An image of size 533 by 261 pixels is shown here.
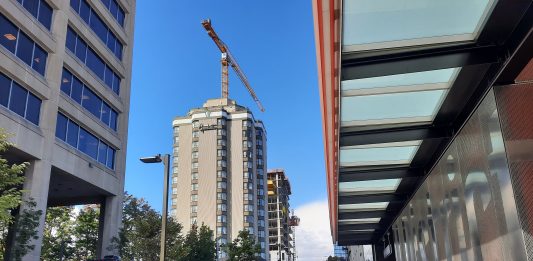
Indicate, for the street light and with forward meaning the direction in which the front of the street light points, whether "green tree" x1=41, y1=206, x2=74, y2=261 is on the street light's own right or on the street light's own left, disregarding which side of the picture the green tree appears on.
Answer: on the street light's own right

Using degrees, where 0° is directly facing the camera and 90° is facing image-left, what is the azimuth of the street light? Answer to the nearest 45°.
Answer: approximately 90°
